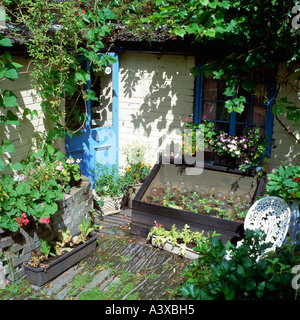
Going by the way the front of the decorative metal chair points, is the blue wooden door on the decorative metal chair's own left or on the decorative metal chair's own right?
on the decorative metal chair's own right

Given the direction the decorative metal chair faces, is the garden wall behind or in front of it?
in front

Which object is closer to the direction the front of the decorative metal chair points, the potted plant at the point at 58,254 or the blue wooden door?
the potted plant

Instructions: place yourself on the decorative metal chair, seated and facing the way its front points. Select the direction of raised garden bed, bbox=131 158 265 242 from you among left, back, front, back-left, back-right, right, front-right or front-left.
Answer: right

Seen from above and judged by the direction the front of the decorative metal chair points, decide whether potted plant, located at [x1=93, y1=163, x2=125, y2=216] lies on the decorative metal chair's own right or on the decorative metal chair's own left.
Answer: on the decorative metal chair's own right

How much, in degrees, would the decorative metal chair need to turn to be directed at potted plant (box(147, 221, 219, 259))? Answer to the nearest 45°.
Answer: approximately 45° to its right

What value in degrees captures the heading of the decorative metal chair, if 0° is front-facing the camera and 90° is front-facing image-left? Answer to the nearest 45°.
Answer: approximately 45°

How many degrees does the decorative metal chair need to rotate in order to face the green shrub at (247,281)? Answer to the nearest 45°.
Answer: approximately 45° to its left
